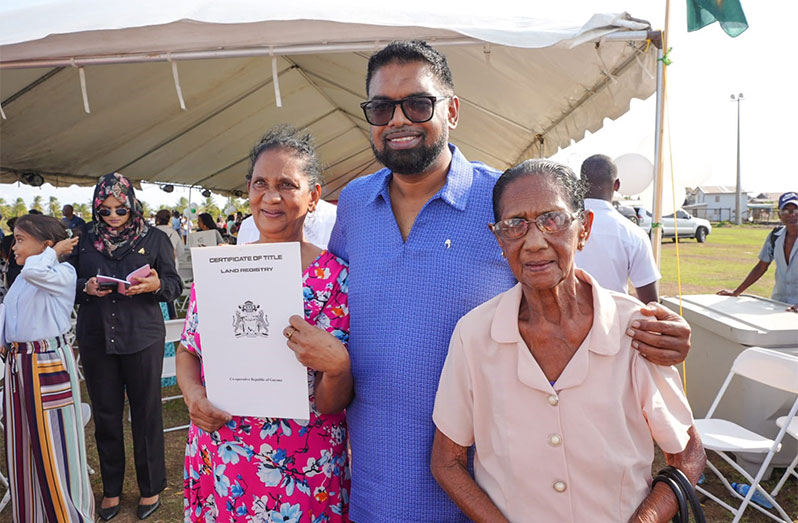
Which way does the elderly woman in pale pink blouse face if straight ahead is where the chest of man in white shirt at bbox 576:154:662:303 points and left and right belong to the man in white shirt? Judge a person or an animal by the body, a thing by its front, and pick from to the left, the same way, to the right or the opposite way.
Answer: the opposite way

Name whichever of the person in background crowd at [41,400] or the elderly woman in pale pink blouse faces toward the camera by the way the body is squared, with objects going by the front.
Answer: the elderly woman in pale pink blouse

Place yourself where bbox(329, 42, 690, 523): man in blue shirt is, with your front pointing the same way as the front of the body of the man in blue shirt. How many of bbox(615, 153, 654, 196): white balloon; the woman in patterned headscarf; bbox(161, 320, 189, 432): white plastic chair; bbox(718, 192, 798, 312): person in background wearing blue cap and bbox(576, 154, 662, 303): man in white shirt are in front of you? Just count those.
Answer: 0

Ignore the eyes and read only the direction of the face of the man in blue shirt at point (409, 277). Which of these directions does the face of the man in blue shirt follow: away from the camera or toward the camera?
toward the camera

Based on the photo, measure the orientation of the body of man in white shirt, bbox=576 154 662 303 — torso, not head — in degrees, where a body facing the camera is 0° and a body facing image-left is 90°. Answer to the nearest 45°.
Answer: approximately 180°

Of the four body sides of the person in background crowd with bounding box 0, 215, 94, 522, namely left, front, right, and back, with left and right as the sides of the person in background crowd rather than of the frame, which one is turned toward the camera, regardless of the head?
left

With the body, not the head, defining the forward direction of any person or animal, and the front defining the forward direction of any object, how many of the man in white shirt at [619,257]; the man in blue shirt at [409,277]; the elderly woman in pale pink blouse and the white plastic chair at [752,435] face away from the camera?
1

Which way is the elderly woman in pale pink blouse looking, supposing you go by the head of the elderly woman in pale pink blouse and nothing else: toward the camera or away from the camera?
toward the camera

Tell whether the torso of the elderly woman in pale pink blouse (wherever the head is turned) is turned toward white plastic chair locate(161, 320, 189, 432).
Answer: no

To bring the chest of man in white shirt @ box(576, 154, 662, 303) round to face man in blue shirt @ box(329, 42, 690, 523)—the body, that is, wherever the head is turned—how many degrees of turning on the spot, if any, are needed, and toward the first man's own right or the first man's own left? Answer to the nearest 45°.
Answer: approximately 180°

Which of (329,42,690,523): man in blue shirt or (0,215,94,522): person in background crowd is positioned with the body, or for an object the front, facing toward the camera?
the man in blue shirt

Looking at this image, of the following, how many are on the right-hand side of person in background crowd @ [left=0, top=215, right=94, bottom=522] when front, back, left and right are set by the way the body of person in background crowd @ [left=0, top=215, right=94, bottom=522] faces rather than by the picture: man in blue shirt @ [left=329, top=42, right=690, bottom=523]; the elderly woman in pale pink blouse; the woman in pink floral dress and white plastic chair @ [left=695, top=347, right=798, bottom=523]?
0

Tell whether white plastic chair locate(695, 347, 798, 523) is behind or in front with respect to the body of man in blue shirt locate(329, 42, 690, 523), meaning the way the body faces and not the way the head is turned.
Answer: behind

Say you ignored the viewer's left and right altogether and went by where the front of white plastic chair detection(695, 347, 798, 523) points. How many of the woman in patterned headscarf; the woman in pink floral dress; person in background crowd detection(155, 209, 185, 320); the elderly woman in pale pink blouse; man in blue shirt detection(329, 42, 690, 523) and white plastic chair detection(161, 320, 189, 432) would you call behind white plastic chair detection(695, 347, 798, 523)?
0

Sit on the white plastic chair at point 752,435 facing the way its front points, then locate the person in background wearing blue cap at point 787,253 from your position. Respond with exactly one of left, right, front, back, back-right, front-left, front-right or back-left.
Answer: back-right

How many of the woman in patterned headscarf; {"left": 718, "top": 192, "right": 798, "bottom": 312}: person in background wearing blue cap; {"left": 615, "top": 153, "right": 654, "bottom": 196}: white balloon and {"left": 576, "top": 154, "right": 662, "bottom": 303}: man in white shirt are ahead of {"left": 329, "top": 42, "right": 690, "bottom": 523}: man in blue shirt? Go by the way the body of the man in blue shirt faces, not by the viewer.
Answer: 0

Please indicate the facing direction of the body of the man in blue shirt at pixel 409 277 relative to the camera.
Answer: toward the camera

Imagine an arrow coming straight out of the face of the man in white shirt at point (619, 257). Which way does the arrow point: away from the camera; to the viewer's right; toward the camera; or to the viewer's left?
away from the camera

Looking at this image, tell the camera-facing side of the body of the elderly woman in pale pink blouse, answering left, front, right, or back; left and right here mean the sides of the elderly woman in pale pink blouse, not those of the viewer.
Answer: front

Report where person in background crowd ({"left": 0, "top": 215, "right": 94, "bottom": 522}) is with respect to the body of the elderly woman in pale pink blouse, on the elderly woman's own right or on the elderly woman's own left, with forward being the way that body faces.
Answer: on the elderly woman's own right
